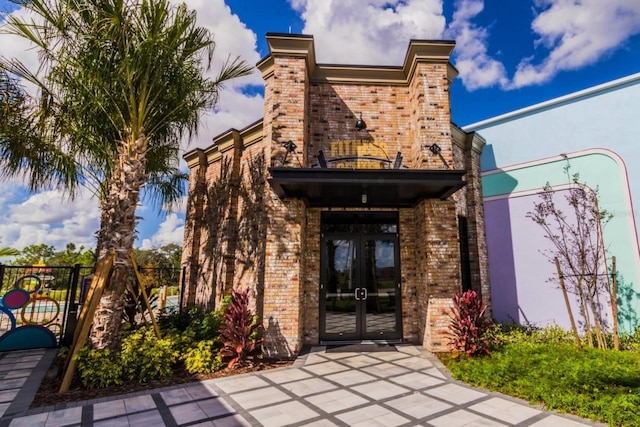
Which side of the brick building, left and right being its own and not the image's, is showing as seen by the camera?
front

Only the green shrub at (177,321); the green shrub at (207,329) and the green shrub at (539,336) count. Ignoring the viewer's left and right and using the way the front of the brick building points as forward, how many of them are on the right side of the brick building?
2

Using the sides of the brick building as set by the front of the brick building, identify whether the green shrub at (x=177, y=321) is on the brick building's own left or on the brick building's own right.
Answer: on the brick building's own right

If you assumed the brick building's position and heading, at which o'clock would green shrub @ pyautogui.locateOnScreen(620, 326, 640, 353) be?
The green shrub is roughly at 9 o'clock from the brick building.

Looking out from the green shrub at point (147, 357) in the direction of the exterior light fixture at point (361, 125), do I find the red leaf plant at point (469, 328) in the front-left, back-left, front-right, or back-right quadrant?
front-right

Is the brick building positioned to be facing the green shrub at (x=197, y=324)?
no

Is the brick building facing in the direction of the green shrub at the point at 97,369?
no

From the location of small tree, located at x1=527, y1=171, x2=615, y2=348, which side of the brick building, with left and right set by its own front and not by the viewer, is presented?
left

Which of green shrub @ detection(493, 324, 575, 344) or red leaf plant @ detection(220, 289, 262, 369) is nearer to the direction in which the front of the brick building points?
the red leaf plant

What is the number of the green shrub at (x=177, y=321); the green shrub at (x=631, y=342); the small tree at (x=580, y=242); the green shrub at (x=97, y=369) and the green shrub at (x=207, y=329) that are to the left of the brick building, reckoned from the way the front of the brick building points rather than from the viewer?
2

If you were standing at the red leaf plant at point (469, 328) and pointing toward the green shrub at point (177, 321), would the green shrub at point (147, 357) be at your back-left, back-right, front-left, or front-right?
front-left

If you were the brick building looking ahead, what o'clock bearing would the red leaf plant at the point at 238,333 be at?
The red leaf plant is roughly at 2 o'clock from the brick building.

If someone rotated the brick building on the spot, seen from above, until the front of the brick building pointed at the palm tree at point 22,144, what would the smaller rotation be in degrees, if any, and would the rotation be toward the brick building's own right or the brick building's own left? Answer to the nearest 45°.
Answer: approximately 90° to the brick building's own right

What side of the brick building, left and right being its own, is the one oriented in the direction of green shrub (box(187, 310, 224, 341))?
right

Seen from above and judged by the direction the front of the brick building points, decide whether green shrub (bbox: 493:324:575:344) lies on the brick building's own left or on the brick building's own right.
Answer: on the brick building's own left
